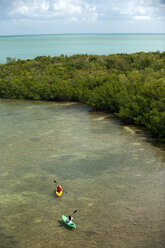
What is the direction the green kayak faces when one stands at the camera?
facing away from the viewer and to the left of the viewer

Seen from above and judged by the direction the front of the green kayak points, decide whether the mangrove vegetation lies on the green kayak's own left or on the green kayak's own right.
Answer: on the green kayak's own right
